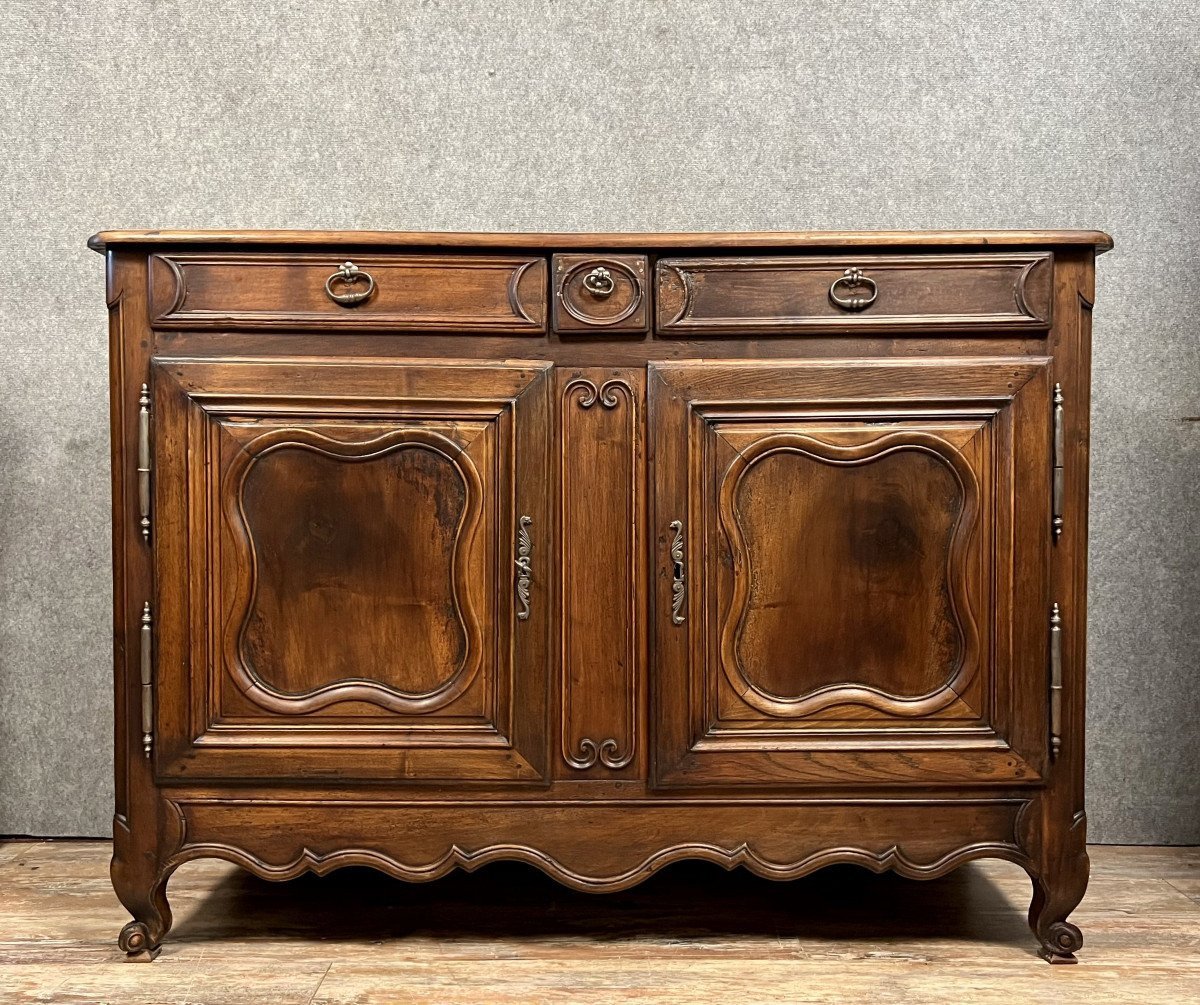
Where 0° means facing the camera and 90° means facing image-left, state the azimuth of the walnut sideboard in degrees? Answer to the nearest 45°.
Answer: approximately 0°
